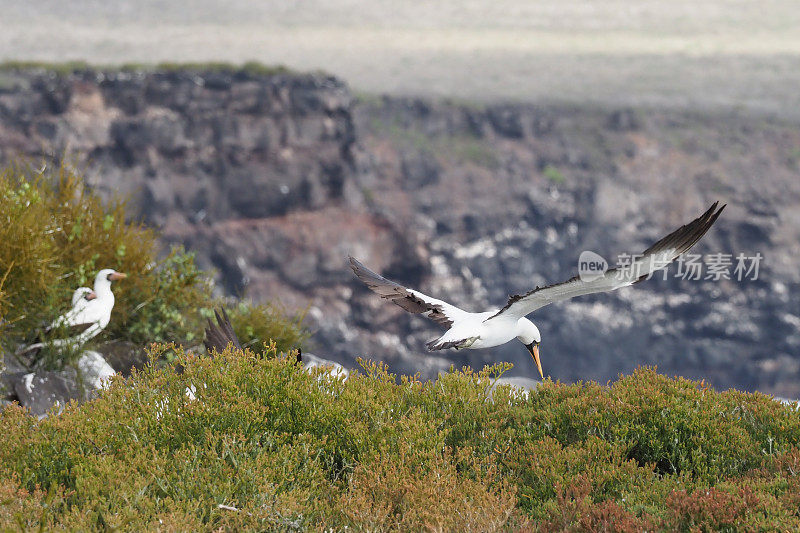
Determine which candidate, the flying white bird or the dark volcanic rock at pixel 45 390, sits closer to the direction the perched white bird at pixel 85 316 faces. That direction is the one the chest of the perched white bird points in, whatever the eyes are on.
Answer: the flying white bird

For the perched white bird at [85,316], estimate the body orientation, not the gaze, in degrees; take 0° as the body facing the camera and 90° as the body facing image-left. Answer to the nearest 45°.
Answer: approximately 270°

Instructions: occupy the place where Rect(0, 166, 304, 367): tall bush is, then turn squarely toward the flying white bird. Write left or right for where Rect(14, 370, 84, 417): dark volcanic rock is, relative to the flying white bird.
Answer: right
